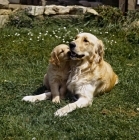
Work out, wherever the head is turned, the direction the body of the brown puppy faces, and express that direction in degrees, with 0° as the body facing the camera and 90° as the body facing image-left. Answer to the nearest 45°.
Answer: approximately 315°

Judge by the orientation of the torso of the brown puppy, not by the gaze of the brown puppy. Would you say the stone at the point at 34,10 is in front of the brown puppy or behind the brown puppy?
behind

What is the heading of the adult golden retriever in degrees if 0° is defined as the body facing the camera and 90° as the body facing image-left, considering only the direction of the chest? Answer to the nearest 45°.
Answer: approximately 45°

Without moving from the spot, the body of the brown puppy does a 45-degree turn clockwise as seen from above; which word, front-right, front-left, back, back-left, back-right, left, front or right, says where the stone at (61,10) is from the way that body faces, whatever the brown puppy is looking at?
back

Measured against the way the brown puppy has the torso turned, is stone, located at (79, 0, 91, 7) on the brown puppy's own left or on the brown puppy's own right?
on the brown puppy's own left

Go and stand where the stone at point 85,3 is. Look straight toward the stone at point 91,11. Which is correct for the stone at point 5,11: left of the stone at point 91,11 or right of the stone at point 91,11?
right

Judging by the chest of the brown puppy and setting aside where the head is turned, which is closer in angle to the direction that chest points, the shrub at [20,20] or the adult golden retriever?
the adult golden retriever

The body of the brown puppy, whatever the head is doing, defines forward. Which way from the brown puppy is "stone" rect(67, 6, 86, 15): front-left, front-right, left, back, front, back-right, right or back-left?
back-left

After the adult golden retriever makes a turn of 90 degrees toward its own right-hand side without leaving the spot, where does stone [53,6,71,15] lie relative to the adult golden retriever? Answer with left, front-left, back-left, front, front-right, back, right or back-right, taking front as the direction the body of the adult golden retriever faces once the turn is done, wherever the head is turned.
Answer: front-right

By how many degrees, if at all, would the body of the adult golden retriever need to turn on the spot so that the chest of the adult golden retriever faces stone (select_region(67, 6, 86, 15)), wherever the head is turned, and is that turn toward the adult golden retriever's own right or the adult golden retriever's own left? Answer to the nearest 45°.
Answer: approximately 135° to the adult golden retriever's own right
